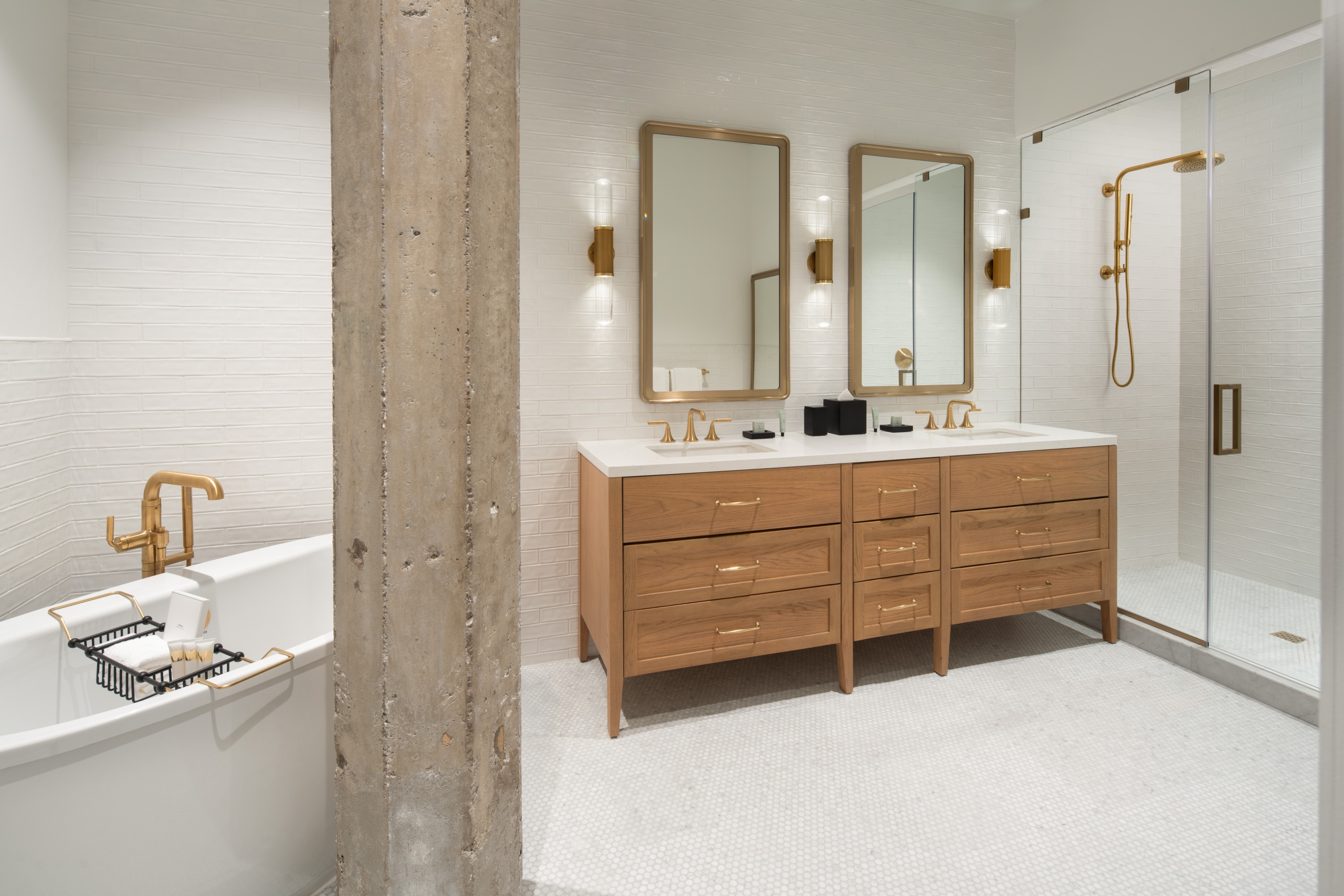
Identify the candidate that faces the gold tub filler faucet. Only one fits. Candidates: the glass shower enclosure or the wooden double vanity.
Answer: the glass shower enclosure

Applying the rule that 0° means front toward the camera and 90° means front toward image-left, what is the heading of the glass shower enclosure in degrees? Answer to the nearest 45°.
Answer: approximately 45°

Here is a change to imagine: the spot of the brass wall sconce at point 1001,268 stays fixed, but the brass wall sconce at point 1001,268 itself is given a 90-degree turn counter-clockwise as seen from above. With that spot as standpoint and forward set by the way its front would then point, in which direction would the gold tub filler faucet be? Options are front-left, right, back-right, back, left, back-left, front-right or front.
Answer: back

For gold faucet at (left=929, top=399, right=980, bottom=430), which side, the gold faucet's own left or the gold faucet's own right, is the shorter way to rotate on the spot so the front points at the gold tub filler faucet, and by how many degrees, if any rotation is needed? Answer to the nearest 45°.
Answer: approximately 90° to the gold faucet's own right

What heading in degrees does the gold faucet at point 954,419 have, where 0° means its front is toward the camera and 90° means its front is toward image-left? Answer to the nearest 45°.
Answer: approximately 315°

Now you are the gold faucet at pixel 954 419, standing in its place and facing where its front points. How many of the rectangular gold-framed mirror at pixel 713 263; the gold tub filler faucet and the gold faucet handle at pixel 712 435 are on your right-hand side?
3

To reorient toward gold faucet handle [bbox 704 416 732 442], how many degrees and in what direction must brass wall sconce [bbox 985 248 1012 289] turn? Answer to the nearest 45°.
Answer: approximately 90° to its right

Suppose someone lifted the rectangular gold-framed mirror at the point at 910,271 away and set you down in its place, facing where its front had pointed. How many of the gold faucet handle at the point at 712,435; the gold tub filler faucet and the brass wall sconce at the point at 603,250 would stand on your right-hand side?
3
